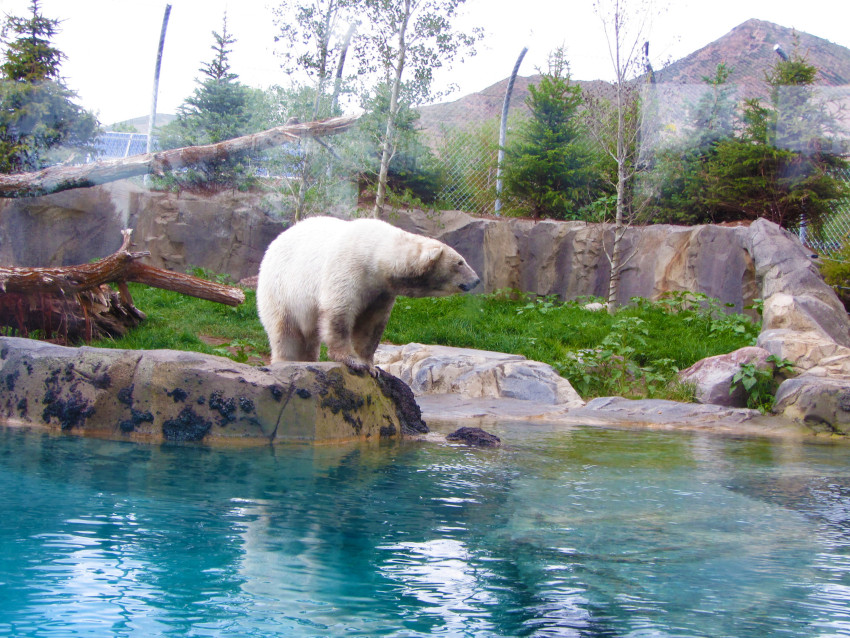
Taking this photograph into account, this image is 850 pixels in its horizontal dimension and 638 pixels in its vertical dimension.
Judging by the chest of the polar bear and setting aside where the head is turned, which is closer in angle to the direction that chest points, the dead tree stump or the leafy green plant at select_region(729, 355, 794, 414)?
the leafy green plant

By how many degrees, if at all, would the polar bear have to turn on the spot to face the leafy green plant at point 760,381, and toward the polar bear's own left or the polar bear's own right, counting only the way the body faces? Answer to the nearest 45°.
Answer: approximately 45° to the polar bear's own left

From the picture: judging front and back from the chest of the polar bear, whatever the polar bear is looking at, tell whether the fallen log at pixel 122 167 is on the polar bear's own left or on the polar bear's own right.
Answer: on the polar bear's own left

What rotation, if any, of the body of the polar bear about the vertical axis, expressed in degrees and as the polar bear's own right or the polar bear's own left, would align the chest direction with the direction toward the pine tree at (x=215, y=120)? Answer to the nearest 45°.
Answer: approximately 90° to the polar bear's own left

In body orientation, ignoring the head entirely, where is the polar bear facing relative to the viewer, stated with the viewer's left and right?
facing to the right of the viewer

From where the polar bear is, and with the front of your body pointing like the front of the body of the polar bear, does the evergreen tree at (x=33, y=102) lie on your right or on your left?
on your left

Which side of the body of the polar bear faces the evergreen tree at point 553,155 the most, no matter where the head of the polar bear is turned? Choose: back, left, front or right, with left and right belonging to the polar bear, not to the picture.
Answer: left

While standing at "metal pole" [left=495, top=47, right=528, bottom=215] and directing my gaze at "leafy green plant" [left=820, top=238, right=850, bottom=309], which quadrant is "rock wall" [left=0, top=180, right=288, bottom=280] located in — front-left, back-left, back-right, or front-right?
back-right

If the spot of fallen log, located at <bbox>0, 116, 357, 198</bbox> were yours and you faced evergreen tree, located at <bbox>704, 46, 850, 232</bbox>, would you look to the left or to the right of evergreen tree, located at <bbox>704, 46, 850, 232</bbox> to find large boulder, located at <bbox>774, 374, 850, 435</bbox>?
right

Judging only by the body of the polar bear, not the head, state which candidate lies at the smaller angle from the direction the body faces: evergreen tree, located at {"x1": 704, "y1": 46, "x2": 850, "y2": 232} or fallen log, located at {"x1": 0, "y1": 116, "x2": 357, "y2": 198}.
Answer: the evergreen tree
